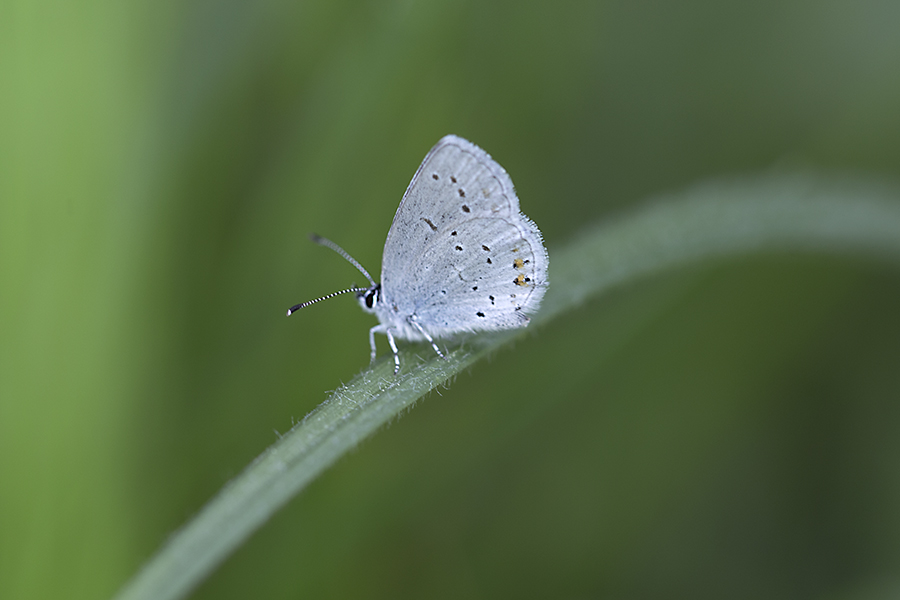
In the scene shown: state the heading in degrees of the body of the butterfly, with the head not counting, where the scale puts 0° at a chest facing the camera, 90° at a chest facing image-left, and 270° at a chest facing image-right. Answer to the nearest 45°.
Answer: approximately 90°
